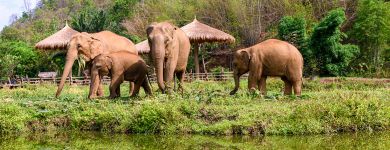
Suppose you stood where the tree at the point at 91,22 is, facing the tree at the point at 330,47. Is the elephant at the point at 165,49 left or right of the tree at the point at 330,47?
right

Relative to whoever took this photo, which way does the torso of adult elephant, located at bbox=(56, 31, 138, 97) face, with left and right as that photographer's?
facing to the left of the viewer

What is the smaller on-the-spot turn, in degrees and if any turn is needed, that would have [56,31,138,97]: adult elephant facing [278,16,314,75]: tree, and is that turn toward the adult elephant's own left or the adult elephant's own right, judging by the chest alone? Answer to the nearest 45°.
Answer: approximately 135° to the adult elephant's own right

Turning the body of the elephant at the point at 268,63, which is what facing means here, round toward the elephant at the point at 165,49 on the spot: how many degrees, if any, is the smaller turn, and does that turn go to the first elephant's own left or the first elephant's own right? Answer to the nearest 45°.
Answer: approximately 45° to the first elephant's own left

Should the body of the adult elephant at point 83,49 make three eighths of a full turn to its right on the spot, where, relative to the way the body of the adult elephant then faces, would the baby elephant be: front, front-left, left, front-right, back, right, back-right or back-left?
right

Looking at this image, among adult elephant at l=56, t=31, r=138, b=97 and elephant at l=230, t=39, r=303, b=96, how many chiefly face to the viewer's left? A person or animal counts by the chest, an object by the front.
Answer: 2

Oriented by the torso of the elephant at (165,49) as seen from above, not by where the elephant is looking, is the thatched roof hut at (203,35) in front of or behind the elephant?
behind

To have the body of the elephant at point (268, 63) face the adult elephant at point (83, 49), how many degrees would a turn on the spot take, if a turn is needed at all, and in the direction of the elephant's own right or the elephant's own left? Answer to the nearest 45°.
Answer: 0° — it already faces it

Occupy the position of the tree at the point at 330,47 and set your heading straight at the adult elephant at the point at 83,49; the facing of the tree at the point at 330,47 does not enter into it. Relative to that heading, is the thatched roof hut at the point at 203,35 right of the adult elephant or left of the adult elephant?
right

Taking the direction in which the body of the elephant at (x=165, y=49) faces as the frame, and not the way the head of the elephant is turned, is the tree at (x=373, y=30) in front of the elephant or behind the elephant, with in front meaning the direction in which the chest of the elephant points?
behind

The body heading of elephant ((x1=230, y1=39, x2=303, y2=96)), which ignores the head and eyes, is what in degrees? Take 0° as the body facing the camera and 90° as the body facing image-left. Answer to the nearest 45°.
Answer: approximately 90°
